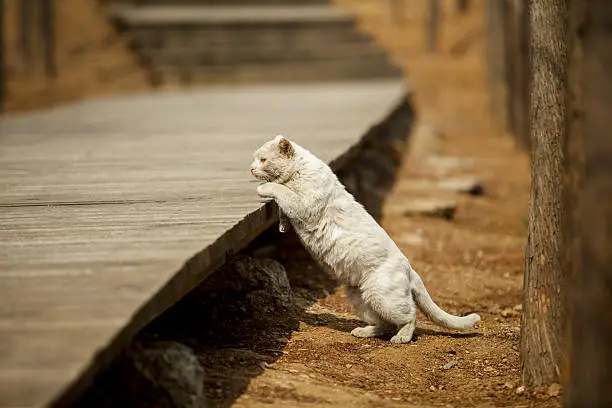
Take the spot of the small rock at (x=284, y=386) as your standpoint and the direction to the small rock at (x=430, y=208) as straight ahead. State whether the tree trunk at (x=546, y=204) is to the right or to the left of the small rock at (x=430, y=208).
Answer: right

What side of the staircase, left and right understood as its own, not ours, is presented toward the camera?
front

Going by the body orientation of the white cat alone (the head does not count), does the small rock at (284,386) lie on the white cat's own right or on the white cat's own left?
on the white cat's own left

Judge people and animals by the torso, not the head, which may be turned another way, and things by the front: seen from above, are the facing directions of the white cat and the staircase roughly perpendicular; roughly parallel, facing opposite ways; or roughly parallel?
roughly perpendicular

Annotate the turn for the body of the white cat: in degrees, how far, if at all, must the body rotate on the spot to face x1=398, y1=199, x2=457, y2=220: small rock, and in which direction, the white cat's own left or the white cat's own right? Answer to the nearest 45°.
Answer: approximately 90° to the white cat's own right

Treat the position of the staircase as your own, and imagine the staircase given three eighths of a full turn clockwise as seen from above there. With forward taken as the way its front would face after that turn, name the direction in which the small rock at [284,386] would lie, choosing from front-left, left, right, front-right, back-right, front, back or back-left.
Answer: back-left

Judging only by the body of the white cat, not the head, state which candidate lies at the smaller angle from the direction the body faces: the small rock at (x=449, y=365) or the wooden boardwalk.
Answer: the wooden boardwalk

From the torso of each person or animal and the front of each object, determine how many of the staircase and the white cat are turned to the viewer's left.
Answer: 1

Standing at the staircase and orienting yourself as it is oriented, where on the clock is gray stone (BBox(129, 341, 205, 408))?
The gray stone is roughly at 12 o'clock from the staircase.

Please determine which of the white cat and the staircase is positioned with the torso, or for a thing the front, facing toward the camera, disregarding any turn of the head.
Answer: the staircase

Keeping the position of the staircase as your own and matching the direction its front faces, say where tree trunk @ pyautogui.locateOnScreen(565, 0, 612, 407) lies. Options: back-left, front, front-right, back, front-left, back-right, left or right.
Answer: front

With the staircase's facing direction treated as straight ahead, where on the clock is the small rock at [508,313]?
The small rock is roughly at 12 o'clock from the staircase.

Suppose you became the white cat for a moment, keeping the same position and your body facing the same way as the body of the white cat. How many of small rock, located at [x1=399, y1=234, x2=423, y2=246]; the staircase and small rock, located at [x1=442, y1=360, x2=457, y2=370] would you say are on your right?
2

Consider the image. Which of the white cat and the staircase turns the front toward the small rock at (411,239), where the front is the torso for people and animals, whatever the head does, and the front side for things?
the staircase

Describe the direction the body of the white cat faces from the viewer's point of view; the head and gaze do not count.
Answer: to the viewer's left

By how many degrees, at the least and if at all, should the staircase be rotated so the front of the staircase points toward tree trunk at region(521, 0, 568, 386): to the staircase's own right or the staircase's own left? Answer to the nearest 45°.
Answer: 0° — it already faces it
